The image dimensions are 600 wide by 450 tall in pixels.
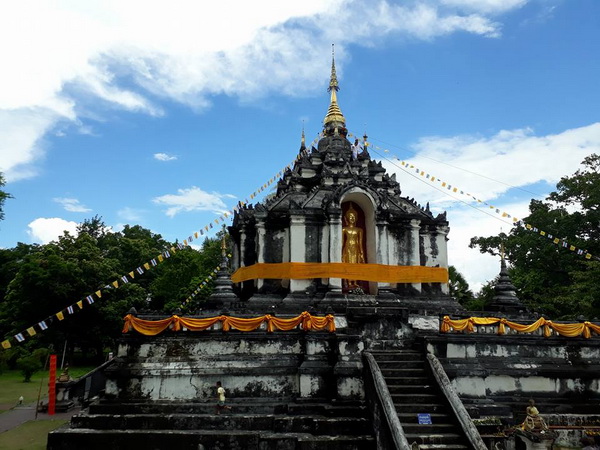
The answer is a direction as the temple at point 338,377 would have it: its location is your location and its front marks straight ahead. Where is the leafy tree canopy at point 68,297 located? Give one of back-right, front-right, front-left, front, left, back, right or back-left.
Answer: back-right

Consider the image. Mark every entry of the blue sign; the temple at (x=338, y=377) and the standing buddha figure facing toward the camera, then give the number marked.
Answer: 3

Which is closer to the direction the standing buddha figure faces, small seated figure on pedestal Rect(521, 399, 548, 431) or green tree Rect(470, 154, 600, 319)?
the small seated figure on pedestal

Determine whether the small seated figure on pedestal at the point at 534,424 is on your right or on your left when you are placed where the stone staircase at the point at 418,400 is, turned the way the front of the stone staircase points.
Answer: on your left

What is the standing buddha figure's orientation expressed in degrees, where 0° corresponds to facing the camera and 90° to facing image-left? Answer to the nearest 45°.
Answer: approximately 0°

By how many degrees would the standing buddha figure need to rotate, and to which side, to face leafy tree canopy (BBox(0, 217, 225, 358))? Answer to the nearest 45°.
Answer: approximately 135° to its right

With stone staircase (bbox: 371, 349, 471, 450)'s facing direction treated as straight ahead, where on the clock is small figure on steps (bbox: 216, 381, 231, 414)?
The small figure on steps is roughly at 3 o'clock from the stone staircase.

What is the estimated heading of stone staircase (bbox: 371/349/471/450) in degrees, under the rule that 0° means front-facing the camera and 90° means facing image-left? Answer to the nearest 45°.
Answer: approximately 0°

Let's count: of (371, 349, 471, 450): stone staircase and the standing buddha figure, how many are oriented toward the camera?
2

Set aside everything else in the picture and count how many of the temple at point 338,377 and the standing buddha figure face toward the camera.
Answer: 2

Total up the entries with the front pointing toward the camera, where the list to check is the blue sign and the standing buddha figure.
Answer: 2
